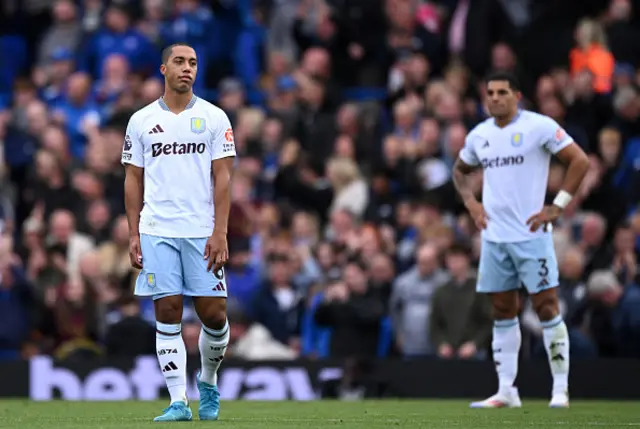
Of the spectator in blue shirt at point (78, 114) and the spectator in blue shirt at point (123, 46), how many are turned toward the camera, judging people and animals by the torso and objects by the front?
2

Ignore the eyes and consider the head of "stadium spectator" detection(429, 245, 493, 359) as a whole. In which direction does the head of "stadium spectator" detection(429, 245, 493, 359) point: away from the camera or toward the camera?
toward the camera

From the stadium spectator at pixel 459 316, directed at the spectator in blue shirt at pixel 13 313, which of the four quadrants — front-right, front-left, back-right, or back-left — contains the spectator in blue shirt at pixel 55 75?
front-right

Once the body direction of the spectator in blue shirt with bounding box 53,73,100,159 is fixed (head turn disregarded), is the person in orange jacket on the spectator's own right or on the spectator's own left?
on the spectator's own left

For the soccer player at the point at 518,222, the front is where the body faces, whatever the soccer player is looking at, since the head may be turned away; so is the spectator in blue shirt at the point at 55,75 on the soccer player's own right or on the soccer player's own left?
on the soccer player's own right

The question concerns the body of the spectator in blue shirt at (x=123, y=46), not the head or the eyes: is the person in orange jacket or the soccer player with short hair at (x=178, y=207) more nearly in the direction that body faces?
the soccer player with short hair

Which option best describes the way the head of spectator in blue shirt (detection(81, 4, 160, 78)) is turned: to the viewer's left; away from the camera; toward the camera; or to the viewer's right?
toward the camera

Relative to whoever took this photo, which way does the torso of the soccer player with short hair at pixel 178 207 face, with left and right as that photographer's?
facing the viewer

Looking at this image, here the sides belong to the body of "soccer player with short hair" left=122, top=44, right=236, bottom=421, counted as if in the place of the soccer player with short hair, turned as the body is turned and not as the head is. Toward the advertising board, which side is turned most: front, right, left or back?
back

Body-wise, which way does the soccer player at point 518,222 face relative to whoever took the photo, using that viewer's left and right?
facing the viewer and to the left of the viewer

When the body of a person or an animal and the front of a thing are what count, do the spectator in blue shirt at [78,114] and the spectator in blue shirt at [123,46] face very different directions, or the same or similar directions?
same or similar directions

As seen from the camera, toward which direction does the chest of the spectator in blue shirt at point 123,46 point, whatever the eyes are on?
toward the camera
